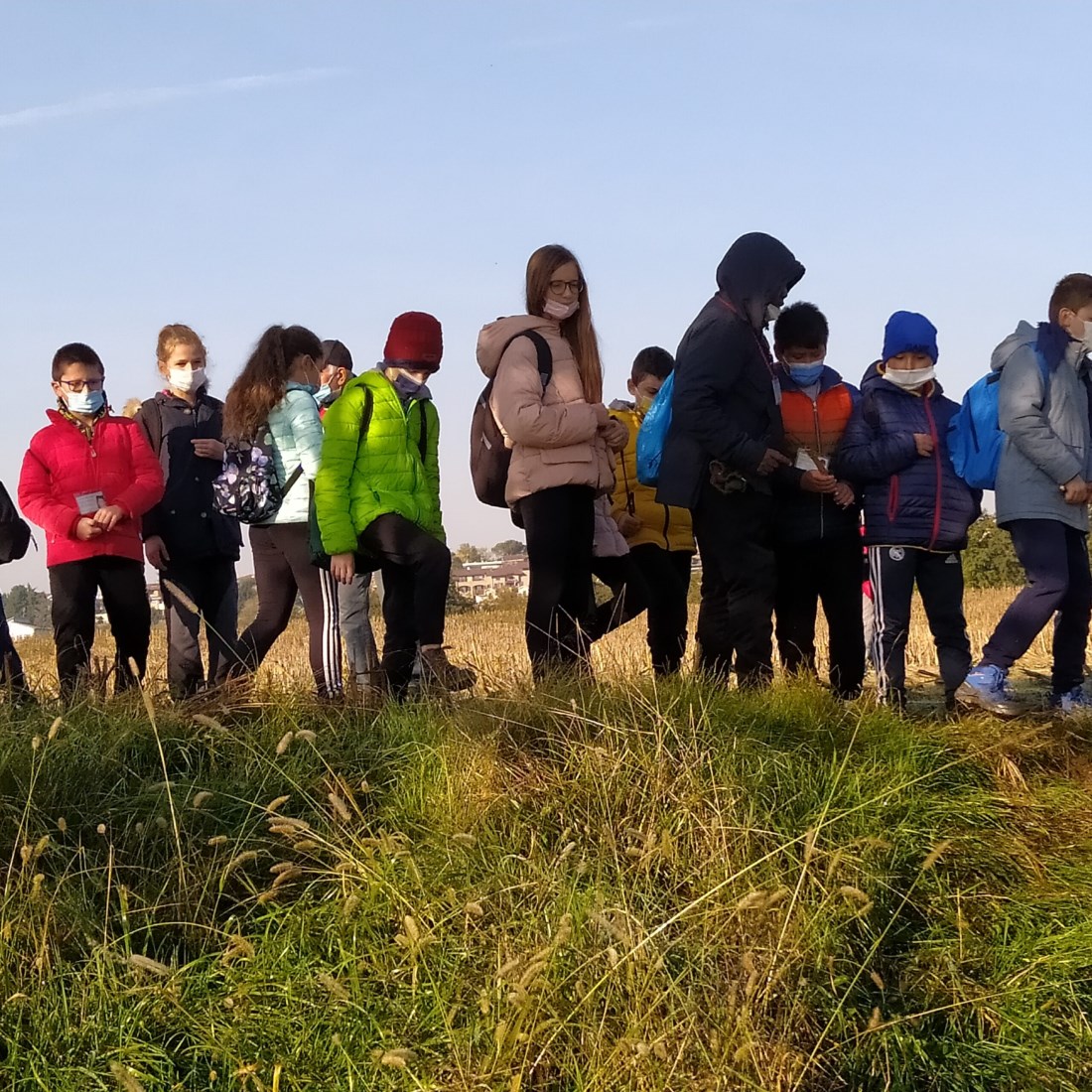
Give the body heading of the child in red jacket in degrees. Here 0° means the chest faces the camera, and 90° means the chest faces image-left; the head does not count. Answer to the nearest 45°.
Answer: approximately 0°
